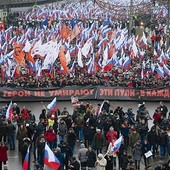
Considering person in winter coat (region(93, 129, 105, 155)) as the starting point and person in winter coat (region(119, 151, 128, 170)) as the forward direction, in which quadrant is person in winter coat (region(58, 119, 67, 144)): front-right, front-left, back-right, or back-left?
back-right

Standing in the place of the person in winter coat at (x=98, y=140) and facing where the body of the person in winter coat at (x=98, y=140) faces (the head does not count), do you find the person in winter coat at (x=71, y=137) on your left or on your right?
on your right

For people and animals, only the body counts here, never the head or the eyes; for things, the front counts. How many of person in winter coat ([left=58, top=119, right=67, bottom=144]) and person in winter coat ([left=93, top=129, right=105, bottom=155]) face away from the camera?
0

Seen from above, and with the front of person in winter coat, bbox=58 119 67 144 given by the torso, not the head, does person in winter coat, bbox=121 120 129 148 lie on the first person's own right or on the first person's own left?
on the first person's own left

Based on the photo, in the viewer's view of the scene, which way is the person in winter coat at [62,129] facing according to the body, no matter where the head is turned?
toward the camera

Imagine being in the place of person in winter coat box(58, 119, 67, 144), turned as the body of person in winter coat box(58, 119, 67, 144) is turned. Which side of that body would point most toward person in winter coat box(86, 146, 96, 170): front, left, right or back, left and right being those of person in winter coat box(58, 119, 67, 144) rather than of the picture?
front

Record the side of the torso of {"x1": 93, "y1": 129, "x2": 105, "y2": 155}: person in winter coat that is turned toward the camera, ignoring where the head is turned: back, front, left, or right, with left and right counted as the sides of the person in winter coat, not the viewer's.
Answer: front
